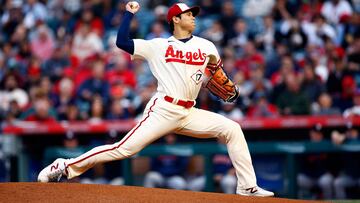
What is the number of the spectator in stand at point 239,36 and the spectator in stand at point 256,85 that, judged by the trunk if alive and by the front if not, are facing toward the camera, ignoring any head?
2

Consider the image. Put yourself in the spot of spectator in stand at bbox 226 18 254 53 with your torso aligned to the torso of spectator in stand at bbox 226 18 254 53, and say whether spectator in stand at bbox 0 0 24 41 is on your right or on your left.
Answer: on your right

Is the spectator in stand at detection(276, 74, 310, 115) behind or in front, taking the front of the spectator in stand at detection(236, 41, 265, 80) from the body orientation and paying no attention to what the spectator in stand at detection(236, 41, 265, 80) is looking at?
in front

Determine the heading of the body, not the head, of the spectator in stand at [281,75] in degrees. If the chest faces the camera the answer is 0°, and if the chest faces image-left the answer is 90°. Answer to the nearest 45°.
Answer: approximately 0°

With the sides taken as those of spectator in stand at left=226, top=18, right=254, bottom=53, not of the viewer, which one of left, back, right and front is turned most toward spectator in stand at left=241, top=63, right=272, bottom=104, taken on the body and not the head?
front

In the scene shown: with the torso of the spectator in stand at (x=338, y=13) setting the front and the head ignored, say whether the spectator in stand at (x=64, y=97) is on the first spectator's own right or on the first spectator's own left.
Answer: on the first spectator's own right

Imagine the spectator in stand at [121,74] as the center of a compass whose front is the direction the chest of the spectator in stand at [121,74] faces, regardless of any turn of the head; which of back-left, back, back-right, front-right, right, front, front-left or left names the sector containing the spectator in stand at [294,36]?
left

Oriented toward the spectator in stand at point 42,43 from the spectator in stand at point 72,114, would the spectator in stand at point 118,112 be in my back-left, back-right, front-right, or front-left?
back-right

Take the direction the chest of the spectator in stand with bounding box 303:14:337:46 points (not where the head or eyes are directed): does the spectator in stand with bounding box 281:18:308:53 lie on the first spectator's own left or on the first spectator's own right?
on the first spectator's own right

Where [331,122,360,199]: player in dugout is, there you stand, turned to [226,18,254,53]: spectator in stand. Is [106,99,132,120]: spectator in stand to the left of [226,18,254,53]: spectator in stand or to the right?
left
